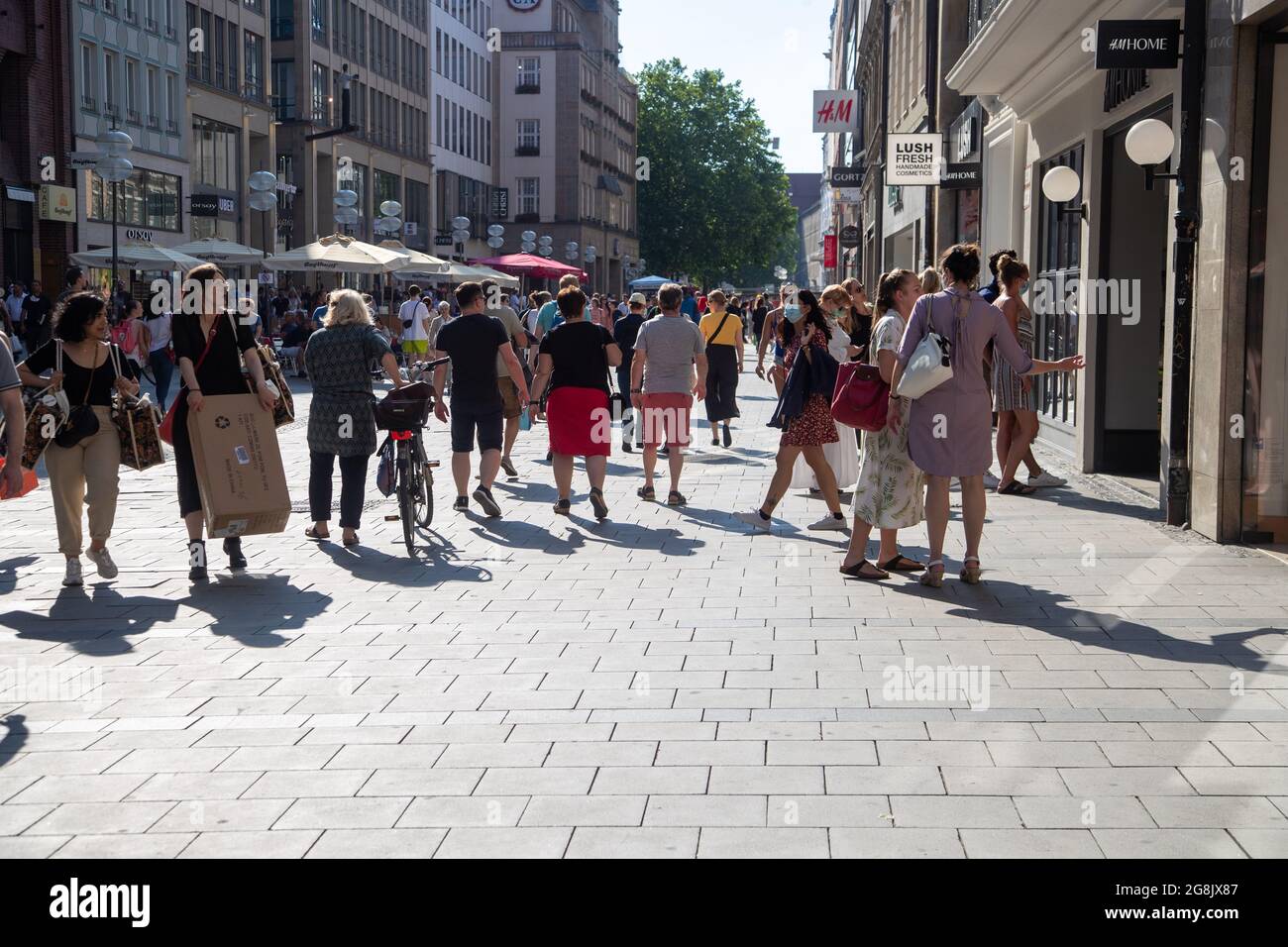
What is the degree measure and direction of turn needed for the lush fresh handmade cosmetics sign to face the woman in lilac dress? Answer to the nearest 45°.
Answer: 0° — it already faces them

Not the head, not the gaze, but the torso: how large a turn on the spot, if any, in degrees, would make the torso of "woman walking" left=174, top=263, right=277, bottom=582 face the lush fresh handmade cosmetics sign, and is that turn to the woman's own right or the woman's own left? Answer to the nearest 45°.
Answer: approximately 135° to the woman's own left

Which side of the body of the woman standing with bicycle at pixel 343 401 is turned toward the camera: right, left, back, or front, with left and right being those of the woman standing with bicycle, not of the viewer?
back

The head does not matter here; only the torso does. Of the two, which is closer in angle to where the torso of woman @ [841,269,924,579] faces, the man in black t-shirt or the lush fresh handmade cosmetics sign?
the lush fresh handmade cosmetics sign

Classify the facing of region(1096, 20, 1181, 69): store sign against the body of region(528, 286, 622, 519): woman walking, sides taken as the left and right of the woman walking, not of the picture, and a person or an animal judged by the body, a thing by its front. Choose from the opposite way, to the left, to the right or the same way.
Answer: the opposite way

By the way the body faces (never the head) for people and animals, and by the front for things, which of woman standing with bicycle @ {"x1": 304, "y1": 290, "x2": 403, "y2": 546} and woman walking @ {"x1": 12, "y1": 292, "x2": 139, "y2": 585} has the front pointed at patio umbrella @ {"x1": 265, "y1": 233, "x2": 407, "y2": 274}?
woman standing with bicycle @ {"x1": 304, "y1": 290, "x2": 403, "y2": 546}

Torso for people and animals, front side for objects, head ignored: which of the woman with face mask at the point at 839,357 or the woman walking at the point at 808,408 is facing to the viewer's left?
the woman walking

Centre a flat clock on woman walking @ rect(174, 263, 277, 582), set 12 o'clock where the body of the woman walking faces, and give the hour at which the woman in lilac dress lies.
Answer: The woman in lilac dress is roughly at 10 o'clock from the woman walking.

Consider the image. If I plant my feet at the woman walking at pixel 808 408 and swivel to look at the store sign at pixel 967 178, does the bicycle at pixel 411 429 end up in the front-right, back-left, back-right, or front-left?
back-left
